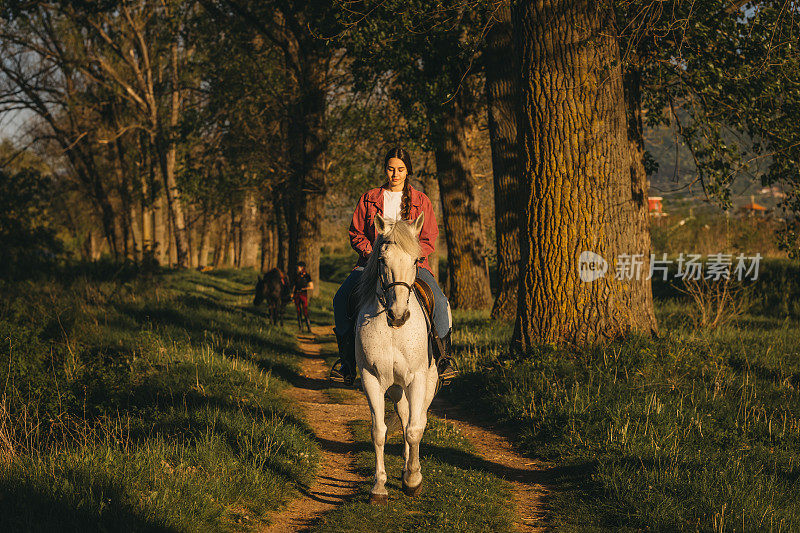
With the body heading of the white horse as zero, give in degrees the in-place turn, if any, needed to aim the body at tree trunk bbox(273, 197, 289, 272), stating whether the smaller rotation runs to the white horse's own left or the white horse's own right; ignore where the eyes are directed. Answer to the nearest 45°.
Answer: approximately 180°

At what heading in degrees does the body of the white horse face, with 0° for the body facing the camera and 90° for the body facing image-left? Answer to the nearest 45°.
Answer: approximately 0°

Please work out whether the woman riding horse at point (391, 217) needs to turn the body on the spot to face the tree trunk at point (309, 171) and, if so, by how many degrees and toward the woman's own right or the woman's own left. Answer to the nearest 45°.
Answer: approximately 180°

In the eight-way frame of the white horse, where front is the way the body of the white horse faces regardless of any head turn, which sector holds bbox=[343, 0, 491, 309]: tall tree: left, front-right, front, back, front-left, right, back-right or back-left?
back

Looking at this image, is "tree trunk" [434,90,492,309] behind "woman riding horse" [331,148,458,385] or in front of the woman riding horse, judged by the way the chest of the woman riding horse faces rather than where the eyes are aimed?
behind

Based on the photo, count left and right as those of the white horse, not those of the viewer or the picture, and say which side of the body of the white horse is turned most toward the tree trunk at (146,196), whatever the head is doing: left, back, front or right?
back

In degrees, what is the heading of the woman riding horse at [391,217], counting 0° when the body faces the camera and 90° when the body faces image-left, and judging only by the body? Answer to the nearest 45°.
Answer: approximately 0°

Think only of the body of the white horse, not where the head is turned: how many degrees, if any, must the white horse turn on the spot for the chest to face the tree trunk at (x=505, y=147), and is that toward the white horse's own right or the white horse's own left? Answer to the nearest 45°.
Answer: approximately 180°

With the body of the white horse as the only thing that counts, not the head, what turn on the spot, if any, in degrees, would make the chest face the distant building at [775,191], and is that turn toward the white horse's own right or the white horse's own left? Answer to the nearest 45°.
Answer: approximately 135° to the white horse's own left

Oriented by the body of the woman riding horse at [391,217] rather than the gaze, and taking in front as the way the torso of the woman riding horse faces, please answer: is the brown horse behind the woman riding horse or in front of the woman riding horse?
behind
